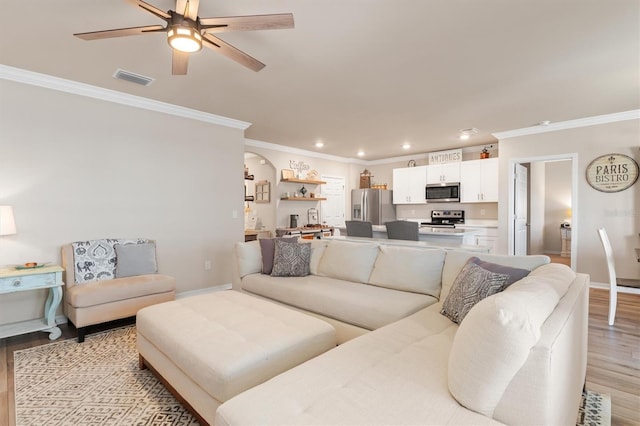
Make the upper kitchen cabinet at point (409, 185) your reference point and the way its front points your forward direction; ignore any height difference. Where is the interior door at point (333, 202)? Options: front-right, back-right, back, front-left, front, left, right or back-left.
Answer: front-right

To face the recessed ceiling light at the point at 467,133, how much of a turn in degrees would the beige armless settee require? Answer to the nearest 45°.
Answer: approximately 45° to its left

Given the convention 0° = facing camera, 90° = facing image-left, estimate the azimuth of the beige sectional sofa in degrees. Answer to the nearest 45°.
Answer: approximately 45°

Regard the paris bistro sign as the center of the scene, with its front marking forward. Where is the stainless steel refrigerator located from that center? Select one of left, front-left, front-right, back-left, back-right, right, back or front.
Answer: right

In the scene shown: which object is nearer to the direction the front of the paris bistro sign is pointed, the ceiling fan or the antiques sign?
the ceiling fan

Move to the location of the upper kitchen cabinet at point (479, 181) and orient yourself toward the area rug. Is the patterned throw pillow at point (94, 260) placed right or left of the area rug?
right

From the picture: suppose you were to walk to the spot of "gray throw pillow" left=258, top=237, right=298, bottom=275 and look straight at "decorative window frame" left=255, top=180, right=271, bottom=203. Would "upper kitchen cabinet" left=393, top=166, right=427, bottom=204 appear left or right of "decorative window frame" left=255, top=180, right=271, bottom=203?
right
